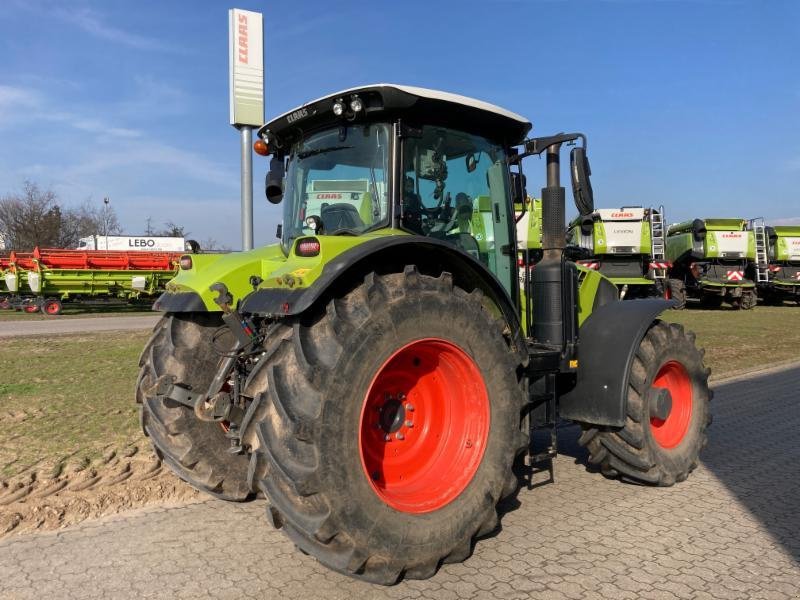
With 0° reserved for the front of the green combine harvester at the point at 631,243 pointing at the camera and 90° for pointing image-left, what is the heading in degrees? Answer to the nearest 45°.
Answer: approximately 180°

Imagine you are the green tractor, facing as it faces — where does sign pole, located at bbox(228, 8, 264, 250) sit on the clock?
The sign pole is roughly at 10 o'clock from the green tractor.

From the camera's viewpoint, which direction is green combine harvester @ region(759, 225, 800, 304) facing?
away from the camera

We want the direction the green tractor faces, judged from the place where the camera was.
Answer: facing away from the viewer and to the right of the viewer

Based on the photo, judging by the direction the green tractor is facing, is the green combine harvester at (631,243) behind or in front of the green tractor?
in front

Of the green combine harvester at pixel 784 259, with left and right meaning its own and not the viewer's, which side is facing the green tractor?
back

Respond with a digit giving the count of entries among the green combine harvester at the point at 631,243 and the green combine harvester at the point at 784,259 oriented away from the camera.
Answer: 2

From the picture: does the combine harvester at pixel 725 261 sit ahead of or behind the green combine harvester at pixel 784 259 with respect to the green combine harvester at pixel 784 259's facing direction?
behind

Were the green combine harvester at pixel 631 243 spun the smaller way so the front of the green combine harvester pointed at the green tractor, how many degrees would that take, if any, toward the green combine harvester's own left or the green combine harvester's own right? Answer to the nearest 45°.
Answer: approximately 180°

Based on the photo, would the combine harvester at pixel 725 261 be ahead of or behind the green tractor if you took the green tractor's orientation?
ahead

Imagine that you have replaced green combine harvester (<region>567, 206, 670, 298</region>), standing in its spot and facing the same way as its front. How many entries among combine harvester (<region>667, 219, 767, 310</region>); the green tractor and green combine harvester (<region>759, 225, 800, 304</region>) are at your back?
1
